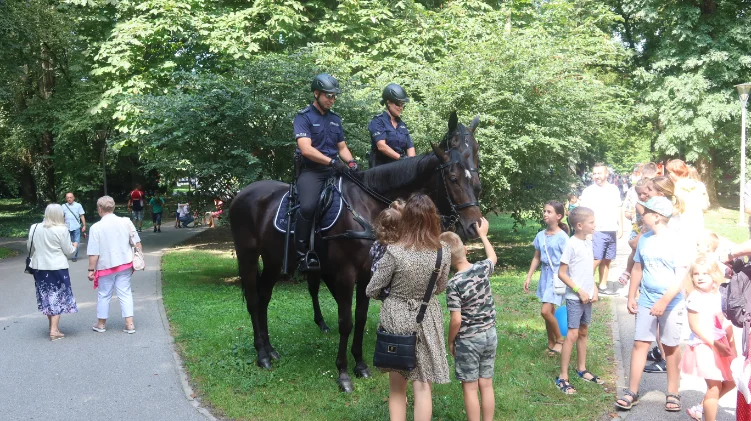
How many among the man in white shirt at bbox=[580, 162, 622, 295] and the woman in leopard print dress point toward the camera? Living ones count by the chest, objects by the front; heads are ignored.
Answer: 1

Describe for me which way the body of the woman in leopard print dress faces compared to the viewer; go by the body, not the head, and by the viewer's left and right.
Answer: facing away from the viewer

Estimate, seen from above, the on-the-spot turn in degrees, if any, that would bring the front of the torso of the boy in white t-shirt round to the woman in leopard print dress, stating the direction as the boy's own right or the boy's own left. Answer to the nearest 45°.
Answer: approximately 90° to the boy's own right

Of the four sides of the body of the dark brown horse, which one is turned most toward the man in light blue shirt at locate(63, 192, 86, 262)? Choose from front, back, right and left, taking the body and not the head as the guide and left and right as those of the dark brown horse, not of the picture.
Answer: back

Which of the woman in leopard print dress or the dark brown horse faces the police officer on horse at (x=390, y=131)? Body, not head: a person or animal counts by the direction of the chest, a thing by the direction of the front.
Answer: the woman in leopard print dress

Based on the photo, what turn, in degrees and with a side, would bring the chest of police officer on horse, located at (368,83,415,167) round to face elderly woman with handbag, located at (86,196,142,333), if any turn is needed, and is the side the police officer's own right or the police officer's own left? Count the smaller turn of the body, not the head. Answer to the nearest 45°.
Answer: approximately 180°

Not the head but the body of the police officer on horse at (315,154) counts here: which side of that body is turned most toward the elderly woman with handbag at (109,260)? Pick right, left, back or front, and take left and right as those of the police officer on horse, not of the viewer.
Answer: back

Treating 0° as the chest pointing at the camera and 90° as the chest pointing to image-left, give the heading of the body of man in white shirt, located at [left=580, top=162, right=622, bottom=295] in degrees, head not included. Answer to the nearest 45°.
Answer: approximately 0°
